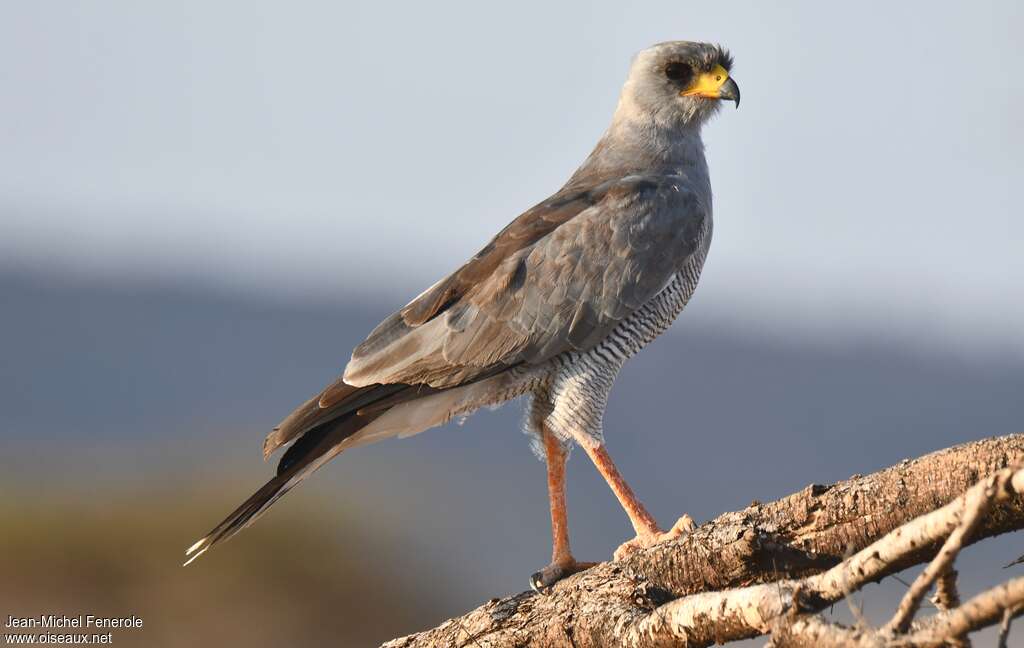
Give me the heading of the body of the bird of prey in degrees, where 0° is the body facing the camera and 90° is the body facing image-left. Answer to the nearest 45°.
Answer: approximately 270°
